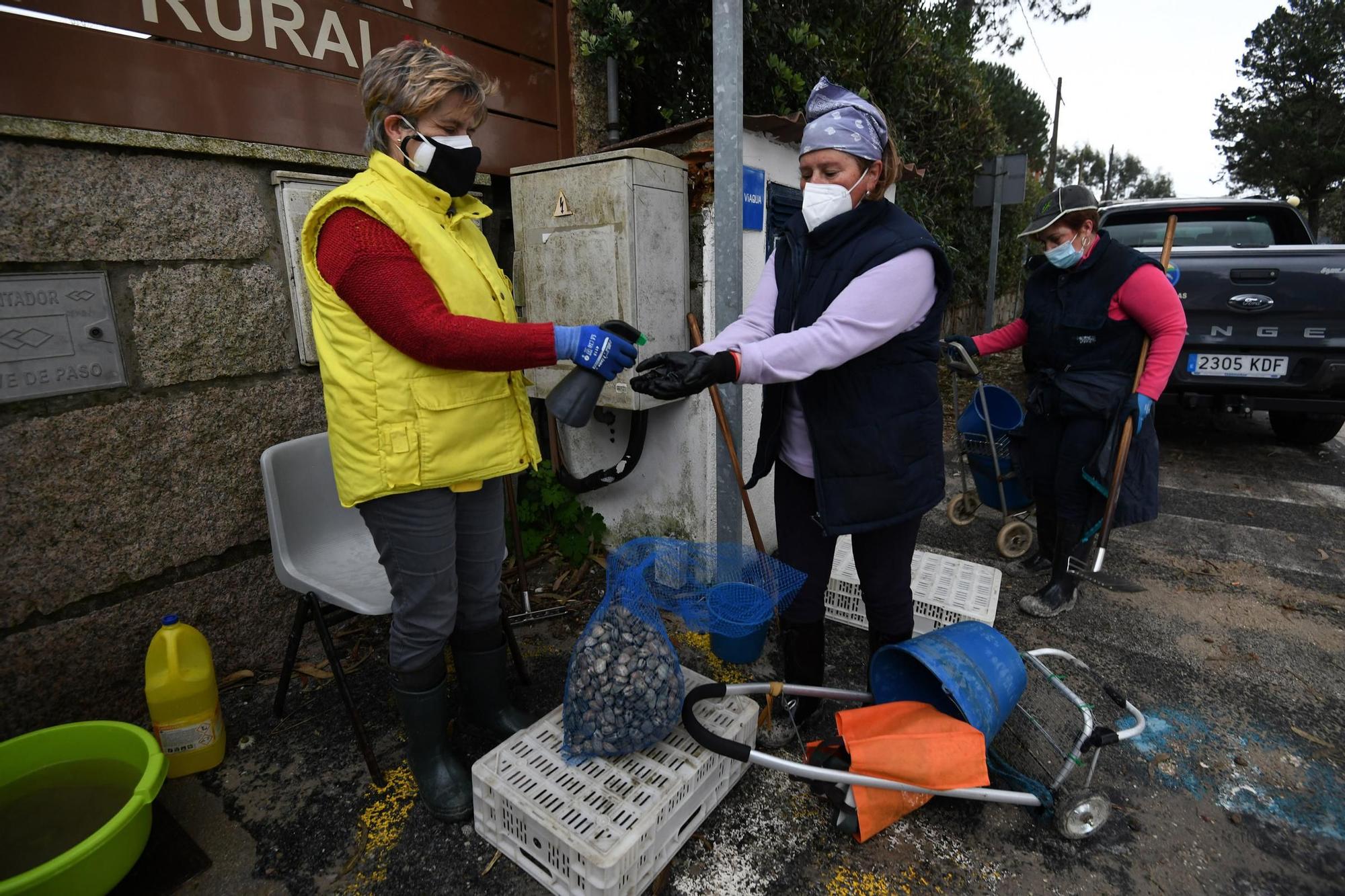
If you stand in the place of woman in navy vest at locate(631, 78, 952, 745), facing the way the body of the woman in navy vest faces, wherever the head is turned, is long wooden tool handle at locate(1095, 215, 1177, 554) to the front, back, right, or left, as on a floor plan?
back

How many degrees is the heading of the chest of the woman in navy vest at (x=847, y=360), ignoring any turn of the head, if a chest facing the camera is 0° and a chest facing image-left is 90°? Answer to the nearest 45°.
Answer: approximately 45°

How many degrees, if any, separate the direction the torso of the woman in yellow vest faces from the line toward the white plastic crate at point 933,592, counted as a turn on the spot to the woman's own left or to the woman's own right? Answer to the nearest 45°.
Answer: approximately 45° to the woman's own left

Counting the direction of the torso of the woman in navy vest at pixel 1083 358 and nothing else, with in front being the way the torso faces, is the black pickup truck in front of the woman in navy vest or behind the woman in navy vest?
behind

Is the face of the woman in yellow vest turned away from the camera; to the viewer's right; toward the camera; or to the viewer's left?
to the viewer's right

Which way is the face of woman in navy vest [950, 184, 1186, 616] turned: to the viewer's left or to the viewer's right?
to the viewer's left

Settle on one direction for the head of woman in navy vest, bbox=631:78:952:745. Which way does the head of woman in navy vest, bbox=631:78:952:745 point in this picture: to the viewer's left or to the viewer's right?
to the viewer's left
